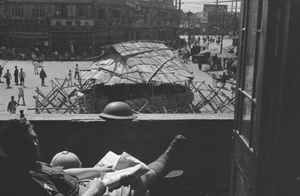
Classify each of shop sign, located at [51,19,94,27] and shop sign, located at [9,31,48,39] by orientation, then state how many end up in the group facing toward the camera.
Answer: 2

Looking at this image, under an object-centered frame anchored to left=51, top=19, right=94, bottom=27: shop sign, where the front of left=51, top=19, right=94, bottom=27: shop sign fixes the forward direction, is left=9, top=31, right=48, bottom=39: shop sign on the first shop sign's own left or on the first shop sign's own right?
on the first shop sign's own right

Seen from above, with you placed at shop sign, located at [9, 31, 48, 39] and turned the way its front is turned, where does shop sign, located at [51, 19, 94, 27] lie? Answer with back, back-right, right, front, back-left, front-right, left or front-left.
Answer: left

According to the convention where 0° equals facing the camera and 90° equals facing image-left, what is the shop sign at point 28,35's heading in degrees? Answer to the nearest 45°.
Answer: approximately 0°

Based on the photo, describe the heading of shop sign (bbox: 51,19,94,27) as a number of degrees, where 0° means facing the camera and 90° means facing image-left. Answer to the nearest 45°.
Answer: approximately 0°
